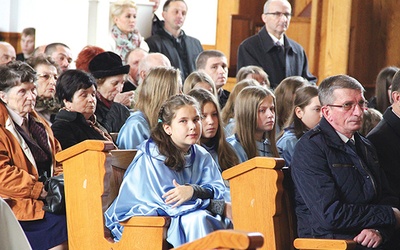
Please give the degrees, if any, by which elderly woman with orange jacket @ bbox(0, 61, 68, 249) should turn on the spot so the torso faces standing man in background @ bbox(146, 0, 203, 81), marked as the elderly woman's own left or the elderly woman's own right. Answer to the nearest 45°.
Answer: approximately 135° to the elderly woman's own left

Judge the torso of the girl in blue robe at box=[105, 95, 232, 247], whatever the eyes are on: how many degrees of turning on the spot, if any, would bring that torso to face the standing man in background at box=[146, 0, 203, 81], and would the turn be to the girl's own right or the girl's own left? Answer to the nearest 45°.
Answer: approximately 135° to the girl's own left

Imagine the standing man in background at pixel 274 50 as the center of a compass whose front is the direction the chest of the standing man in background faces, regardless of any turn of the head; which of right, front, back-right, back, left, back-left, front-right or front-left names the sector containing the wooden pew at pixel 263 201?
front-right

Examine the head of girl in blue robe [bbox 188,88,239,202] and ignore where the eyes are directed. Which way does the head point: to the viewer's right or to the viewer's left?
to the viewer's right

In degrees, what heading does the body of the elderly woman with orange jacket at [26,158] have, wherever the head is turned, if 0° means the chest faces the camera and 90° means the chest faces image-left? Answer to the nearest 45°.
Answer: approximately 315°
